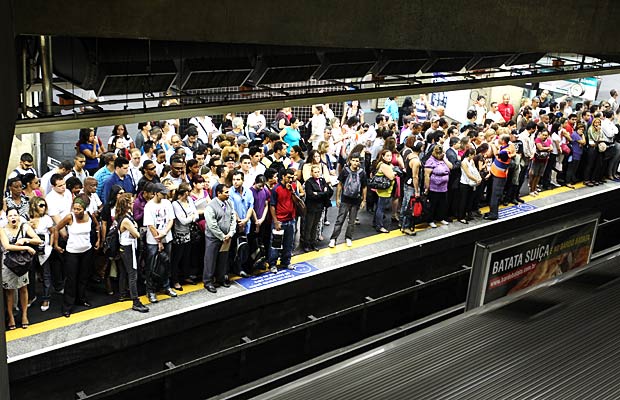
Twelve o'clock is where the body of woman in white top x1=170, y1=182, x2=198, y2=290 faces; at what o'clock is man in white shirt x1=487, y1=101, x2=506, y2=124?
The man in white shirt is roughly at 9 o'clock from the woman in white top.

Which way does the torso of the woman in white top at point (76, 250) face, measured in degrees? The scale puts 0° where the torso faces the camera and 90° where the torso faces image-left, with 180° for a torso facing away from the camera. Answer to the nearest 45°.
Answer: approximately 0°
